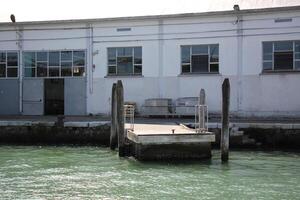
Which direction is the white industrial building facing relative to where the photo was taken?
toward the camera

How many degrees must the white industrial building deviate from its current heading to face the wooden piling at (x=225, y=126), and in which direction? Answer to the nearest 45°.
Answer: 0° — it already faces it

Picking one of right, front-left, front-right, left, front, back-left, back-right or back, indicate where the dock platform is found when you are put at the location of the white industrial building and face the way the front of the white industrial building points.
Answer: front

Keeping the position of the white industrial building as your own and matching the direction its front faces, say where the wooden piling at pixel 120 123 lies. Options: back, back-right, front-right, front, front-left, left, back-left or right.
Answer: front
